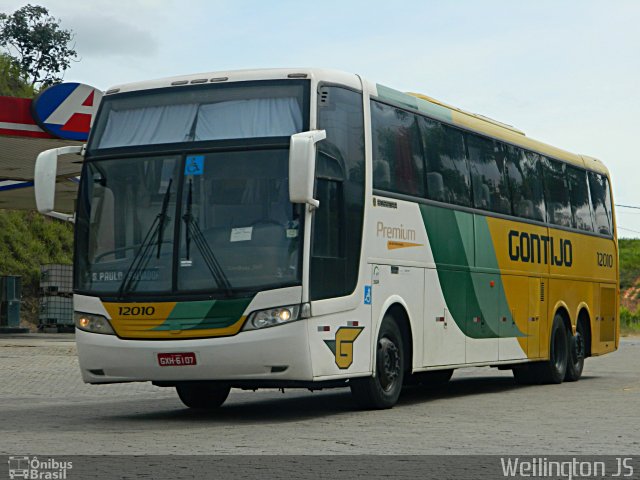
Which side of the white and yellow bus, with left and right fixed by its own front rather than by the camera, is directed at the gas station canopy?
right

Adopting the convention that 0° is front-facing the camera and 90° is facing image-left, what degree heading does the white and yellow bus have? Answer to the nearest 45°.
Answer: approximately 45°

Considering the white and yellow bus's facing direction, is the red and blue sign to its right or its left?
on its right
